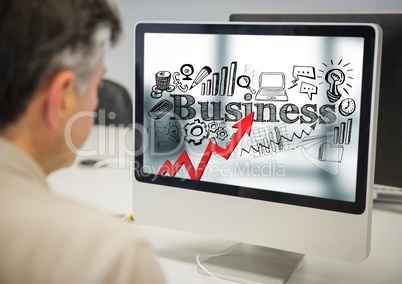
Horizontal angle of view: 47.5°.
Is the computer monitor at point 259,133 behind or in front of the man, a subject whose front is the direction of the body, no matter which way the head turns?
in front

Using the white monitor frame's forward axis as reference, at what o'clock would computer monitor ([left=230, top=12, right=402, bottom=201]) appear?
The computer monitor is roughly at 6 o'clock from the white monitor frame.

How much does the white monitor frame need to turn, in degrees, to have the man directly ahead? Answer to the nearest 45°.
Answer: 0° — it already faces them

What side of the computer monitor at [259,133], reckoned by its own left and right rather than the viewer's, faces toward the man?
front

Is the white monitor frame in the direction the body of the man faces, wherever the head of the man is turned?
yes

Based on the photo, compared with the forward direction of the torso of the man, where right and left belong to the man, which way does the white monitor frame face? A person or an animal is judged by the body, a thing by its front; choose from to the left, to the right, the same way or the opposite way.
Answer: the opposite way

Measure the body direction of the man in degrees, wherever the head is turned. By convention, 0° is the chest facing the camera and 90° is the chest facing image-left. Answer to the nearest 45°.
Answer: approximately 225°

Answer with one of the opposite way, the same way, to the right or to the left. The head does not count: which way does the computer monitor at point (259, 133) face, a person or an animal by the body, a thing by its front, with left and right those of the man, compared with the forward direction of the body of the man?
the opposite way

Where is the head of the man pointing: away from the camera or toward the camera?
away from the camera

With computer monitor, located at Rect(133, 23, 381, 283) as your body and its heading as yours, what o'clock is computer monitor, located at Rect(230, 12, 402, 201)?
computer monitor, located at Rect(230, 12, 402, 201) is roughly at 6 o'clock from computer monitor, located at Rect(133, 23, 381, 283).

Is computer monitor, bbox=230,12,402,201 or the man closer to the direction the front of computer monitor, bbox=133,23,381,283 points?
the man
